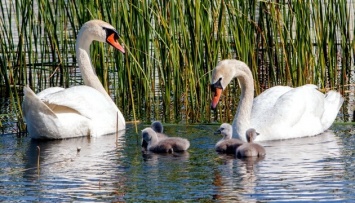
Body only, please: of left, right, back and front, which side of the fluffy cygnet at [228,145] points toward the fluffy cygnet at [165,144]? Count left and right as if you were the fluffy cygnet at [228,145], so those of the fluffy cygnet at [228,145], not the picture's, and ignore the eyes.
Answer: front

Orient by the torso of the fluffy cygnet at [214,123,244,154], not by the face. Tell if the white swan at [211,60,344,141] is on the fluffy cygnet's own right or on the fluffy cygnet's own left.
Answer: on the fluffy cygnet's own right

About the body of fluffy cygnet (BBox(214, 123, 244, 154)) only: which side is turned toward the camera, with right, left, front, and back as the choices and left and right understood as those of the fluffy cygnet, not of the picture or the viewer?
left

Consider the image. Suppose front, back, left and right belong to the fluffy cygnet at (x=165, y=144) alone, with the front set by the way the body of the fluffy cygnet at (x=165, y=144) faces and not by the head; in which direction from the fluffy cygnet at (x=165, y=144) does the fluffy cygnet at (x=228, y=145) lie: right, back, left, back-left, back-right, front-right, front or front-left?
back

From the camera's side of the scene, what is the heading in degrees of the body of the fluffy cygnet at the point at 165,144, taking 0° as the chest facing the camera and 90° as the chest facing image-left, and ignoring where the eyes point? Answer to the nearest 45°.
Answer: approximately 90°

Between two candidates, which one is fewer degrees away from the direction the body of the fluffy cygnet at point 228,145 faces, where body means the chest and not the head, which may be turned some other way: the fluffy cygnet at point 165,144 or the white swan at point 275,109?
the fluffy cygnet

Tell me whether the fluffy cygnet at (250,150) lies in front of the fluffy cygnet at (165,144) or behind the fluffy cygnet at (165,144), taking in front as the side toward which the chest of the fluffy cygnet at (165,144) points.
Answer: behind

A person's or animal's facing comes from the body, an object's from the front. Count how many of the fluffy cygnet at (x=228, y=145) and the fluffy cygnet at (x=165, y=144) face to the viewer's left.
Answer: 2
